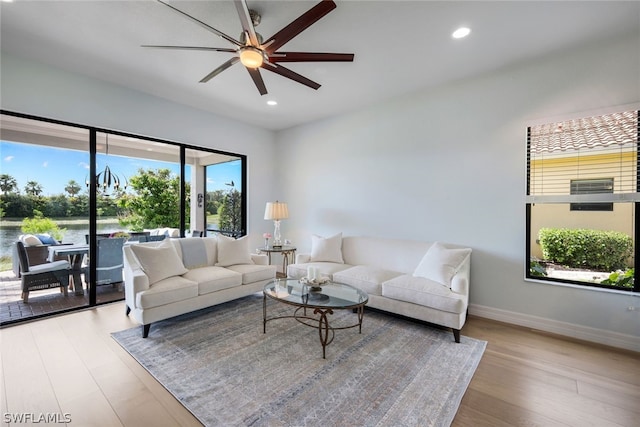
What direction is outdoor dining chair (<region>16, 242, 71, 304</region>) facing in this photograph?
to the viewer's right

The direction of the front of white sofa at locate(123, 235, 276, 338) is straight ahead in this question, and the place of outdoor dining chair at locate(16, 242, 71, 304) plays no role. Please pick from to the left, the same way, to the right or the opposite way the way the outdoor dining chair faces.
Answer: to the left

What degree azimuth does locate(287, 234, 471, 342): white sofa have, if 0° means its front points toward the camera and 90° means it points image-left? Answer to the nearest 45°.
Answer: approximately 45°

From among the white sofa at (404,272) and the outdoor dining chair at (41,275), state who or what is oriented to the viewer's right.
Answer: the outdoor dining chair

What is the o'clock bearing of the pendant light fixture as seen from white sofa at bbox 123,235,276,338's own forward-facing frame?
The pendant light fixture is roughly at 6 o'clock from the white sofa.

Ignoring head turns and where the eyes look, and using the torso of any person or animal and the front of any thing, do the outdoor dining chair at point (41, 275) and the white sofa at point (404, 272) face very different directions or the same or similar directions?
very different directions

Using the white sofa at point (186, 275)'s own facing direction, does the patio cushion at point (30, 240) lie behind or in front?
behind
